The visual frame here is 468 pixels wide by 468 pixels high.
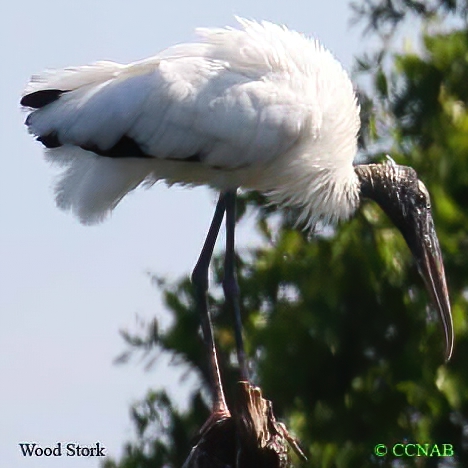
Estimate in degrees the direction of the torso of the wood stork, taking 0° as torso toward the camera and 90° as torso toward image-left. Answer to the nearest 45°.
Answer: approximately 270°
